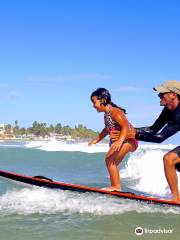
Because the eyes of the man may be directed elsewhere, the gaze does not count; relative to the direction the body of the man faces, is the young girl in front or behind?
in front

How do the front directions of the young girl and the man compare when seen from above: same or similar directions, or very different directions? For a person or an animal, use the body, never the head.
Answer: same or similar directions

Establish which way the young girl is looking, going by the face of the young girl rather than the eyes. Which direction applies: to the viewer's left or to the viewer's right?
to the viewer's left

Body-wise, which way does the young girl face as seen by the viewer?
to the viewer's left

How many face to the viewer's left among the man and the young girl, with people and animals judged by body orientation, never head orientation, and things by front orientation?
2

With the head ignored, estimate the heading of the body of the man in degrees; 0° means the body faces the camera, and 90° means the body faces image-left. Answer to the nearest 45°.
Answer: approximately 90°
